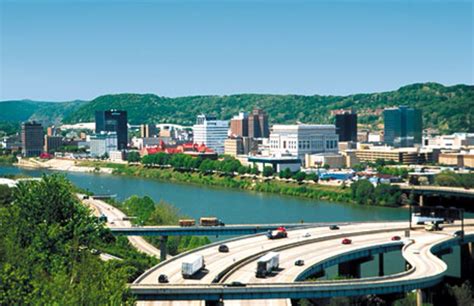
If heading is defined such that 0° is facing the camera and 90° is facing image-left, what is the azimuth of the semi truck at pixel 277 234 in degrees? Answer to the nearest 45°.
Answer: approximately 45°

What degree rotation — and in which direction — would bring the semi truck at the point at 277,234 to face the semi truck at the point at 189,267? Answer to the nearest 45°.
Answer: approximately 45° to its left

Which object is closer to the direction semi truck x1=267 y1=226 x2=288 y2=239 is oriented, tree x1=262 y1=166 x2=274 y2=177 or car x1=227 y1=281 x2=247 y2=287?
the car

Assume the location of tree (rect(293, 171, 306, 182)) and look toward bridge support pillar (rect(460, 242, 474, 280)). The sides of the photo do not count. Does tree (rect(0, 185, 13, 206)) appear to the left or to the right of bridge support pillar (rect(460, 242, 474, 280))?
right
